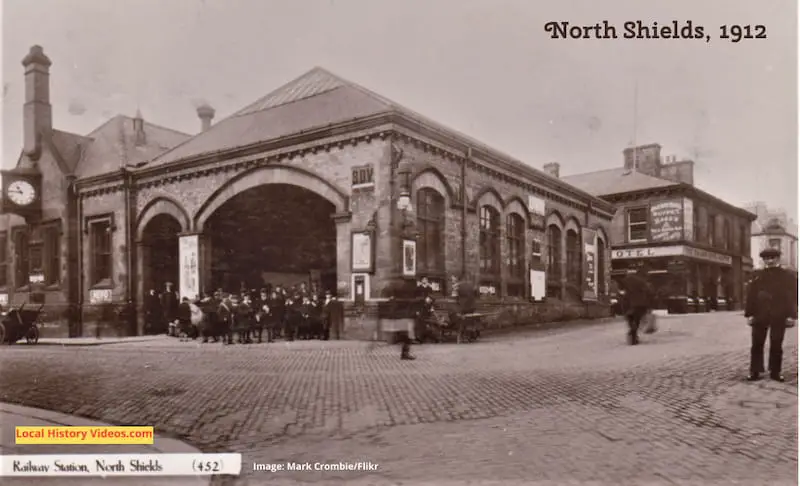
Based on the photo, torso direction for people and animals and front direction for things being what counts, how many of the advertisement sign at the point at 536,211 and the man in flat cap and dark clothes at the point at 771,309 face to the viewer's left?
0

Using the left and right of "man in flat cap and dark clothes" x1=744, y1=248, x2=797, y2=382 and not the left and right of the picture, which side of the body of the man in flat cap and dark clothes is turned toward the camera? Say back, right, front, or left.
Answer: front

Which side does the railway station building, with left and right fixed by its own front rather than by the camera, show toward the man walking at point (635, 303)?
left

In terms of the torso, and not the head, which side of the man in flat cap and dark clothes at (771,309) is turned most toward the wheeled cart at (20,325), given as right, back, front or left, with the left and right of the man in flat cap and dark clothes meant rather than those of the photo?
right

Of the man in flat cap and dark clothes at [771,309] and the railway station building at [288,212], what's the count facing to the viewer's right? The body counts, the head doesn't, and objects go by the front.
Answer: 0

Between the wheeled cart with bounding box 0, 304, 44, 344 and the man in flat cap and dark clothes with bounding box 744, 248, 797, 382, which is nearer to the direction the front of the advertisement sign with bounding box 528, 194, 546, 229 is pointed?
the man in flat cap and dark clothes

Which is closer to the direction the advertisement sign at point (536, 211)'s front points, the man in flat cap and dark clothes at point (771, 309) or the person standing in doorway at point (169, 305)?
the man in flat cap and dark clothes

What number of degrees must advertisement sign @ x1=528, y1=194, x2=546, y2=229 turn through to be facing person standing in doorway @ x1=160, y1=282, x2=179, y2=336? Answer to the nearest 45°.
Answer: approximately 135° to its right

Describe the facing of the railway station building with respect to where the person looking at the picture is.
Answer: facing the viewer and to the left of the viewer

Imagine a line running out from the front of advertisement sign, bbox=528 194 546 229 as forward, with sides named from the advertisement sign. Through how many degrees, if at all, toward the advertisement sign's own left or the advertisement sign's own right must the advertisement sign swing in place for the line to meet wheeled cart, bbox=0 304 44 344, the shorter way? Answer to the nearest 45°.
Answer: approximately 90° to the advertisement sign's own right

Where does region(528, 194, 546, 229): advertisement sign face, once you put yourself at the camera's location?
facing the viewer and to the right of the viewer
